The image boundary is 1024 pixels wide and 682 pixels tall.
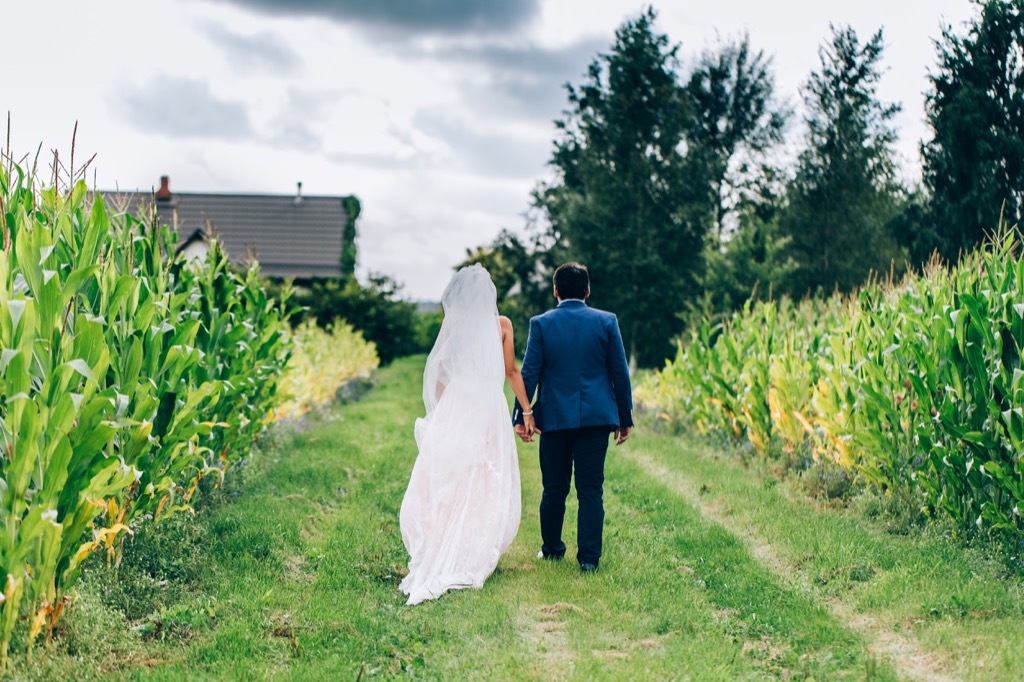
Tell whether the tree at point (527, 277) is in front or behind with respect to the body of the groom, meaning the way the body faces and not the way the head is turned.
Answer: in front

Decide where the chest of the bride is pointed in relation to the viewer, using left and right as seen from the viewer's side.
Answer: facing away from the viewer

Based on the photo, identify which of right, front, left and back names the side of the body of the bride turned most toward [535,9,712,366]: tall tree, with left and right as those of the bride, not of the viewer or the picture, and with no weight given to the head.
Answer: front

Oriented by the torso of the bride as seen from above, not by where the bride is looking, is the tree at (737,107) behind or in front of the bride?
in front

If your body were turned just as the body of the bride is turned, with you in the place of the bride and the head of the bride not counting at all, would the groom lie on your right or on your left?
on your right

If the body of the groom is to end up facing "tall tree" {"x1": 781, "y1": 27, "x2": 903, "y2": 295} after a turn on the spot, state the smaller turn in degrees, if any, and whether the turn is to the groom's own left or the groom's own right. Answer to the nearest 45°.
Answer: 0° — they already face it

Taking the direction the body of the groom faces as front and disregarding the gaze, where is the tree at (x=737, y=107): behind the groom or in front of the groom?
in front

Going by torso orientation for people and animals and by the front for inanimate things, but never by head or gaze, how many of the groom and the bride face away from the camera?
2

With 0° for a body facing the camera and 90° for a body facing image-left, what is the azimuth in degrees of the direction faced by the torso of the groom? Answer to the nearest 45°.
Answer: approximately 180°

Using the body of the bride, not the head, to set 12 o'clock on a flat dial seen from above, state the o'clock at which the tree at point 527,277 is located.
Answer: The tree is roughly at 12 o'clock from the bride.

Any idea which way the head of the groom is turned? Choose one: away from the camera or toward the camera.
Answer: away from the camera

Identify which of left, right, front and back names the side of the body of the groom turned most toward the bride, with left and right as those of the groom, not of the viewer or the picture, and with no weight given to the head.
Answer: left

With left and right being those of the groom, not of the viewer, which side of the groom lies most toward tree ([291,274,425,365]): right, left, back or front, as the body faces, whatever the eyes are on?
front

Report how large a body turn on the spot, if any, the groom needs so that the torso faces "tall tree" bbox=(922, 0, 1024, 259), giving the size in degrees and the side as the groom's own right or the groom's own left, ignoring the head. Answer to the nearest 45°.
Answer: approximately 45° to the groom's own right
